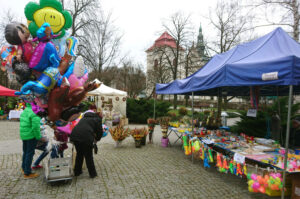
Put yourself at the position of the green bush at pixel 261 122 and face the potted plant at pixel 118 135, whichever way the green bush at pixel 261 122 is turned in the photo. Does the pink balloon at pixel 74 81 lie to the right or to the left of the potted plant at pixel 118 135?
left

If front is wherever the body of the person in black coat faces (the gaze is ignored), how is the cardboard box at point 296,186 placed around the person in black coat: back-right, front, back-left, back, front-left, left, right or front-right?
right

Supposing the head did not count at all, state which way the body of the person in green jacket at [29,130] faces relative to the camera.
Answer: to the viewer's right

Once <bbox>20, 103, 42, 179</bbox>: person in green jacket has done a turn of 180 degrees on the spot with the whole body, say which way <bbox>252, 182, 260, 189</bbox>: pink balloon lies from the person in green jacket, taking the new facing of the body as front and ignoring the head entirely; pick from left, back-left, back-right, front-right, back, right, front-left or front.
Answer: back-left
